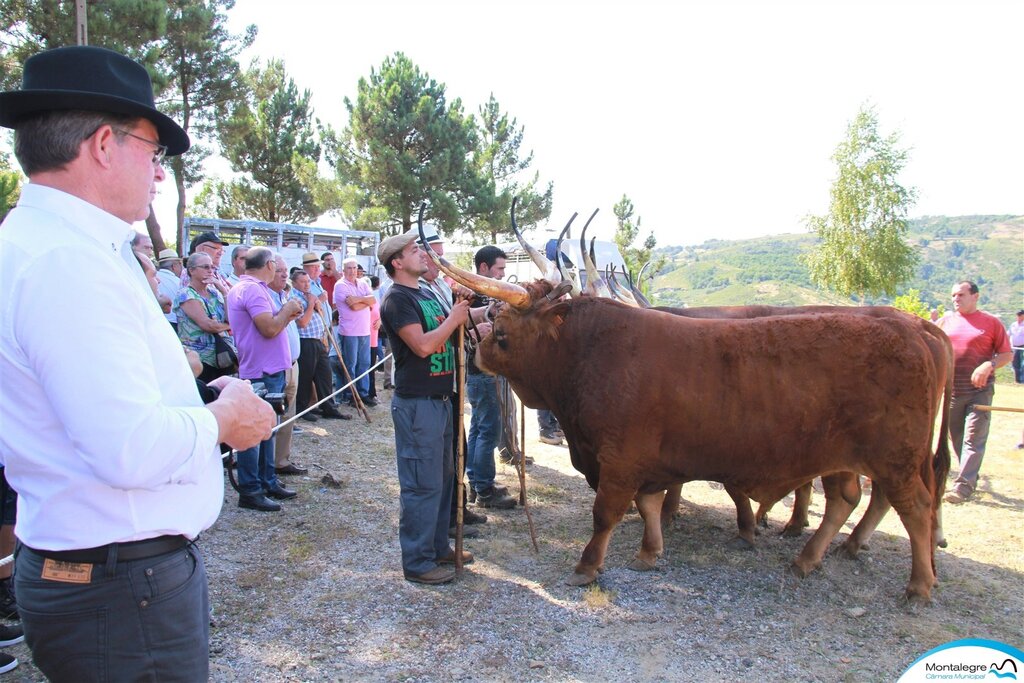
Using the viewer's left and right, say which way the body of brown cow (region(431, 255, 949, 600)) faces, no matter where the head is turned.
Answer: facing to the left of the viewer

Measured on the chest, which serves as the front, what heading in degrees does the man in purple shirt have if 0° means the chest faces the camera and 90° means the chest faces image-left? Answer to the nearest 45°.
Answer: approximately 270°

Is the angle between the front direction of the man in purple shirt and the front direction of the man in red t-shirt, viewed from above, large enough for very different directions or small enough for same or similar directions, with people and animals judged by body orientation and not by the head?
very different directions

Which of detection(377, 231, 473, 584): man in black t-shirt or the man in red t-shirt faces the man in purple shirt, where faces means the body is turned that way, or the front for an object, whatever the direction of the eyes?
the man in red t-shirt

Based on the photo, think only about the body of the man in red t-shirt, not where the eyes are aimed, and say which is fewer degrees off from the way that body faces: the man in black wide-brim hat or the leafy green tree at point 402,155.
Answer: the man in black wide-brim hat

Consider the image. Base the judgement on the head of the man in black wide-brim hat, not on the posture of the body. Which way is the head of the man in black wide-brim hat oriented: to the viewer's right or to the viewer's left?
to the viewer's right

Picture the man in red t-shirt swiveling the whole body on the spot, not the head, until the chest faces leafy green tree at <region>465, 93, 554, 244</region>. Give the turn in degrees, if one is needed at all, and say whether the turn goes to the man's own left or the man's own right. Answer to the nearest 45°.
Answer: approximately 90° to the man's own right
